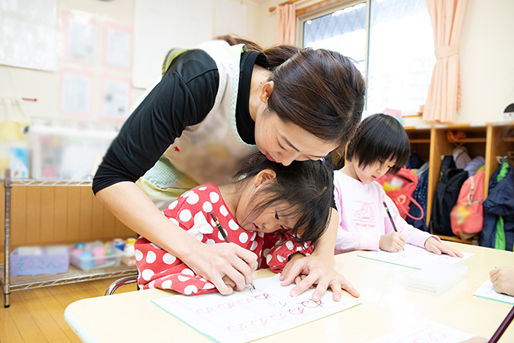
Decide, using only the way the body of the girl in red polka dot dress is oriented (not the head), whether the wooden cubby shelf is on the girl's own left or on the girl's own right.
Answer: on the girl's own left

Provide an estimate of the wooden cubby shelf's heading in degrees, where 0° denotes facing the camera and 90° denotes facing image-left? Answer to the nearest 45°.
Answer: approximately 0°

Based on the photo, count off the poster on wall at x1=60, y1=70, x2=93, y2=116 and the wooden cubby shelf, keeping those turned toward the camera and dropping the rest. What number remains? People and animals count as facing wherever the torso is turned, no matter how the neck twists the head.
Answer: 2

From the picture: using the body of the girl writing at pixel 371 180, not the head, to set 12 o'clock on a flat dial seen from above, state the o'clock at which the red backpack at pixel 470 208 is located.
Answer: The red backpack is roughly at 8 o'clock from the girl writing.

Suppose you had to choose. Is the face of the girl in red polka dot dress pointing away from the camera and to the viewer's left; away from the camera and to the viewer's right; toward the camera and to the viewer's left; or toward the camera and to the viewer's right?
toward the camera and to the viewer's right

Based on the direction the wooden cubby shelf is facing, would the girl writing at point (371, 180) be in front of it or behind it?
in front

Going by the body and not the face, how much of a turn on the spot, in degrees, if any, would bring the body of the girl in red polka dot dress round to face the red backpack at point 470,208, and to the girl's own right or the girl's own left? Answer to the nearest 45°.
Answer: approximately 90° to the girl's own left

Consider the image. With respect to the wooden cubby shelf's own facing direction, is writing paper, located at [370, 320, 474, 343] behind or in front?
in front

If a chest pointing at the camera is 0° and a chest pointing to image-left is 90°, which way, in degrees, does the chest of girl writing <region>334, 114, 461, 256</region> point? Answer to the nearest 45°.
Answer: approximately 315°

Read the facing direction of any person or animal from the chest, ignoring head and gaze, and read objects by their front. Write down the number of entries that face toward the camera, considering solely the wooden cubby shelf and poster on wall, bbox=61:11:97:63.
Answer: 2
